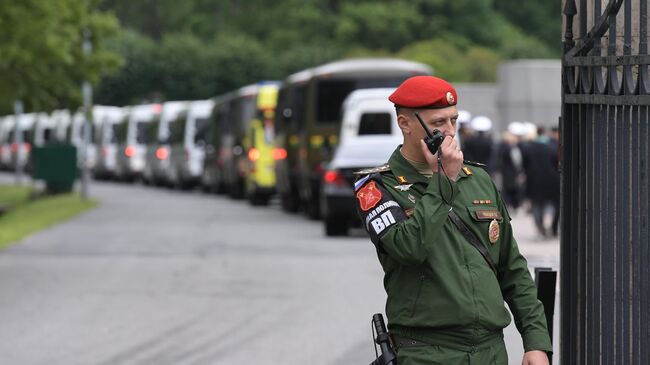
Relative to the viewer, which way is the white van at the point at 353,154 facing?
away from the camera

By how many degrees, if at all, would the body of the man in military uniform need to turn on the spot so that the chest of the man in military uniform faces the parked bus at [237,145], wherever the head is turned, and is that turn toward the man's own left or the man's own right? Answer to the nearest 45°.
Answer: approximately 135° to the man's own left

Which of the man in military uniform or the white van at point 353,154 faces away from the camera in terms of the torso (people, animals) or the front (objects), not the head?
the white van

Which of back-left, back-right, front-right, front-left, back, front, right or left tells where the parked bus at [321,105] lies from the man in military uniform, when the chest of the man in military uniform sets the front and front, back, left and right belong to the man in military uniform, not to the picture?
back-left

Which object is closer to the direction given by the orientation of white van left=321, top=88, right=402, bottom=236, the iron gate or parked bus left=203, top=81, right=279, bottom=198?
the parked bus

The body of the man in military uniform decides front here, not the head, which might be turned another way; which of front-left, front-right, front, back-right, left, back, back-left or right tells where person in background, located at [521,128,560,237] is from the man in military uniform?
back-left

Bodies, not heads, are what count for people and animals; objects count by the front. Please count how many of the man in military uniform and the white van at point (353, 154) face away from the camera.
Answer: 1

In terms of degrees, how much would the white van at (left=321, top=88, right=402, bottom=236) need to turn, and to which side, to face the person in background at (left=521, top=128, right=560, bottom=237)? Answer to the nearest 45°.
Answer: approximately 90° to its right
